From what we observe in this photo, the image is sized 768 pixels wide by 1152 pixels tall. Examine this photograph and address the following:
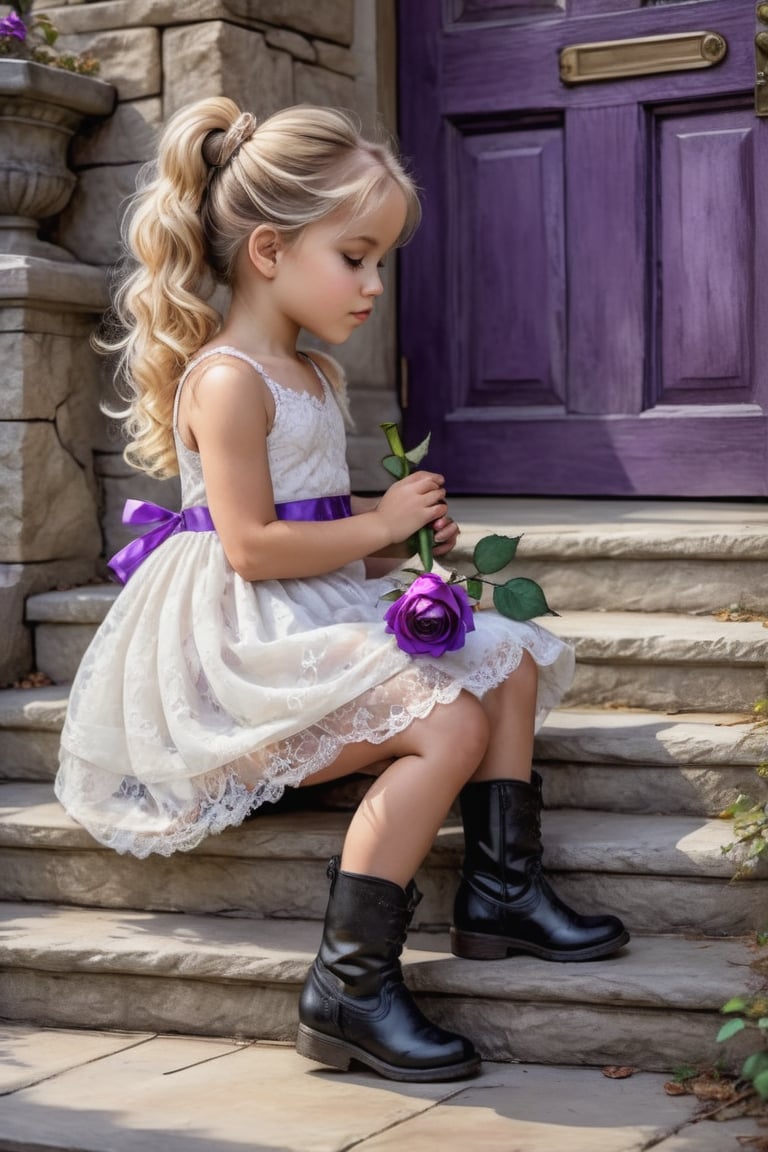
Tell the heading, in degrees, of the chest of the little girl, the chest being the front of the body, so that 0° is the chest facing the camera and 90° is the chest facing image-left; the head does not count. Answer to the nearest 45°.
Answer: approximately 270°

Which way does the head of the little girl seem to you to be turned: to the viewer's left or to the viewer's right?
to the viewer's right

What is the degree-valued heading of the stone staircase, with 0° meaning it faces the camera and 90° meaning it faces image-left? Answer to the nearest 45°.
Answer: approximately 0°

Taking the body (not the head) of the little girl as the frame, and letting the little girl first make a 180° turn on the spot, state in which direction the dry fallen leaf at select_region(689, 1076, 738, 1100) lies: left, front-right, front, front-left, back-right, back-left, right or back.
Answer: back-left

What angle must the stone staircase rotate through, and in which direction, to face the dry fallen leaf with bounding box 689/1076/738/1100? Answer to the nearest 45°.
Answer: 0° — it already faces it

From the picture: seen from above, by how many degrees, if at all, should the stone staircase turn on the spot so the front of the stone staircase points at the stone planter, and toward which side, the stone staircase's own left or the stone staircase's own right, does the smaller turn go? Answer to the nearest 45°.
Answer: approximately 135° to the stone staircase's own right
